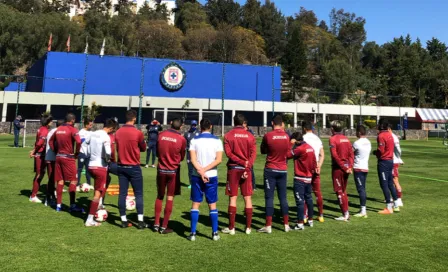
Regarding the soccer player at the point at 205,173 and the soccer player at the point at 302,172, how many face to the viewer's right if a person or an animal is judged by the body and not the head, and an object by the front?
0

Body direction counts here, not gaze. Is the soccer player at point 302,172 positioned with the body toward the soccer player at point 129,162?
no

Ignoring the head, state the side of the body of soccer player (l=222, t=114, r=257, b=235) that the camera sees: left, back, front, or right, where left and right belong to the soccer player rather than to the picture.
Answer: back

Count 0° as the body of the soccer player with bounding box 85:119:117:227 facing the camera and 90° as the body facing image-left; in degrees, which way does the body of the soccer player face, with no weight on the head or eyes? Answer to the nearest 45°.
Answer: approximately 225°

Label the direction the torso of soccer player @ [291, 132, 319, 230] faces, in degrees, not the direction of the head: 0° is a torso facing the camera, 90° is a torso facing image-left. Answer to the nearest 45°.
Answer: approximately 135°

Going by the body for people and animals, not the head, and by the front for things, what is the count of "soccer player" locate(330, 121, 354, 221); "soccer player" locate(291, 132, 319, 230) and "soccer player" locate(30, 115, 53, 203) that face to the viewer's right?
1

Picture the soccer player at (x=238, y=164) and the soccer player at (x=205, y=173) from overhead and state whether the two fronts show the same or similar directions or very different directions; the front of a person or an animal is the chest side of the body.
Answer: same or similar directions

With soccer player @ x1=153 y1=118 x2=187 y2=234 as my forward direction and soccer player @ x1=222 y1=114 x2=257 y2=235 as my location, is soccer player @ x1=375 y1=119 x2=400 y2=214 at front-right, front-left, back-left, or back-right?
back-right

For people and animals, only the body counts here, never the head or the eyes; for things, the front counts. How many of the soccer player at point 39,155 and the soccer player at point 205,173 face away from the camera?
1

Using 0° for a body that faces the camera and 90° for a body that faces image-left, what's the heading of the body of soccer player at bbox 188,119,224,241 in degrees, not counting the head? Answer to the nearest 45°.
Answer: approximately 180°

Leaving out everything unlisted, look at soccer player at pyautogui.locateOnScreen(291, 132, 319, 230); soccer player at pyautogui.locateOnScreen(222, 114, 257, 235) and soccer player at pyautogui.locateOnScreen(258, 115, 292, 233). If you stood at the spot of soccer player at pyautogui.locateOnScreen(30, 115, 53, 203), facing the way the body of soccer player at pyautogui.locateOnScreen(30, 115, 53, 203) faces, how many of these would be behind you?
0

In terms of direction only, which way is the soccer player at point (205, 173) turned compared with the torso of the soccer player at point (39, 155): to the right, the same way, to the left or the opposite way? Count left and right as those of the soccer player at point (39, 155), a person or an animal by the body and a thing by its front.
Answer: to the left
